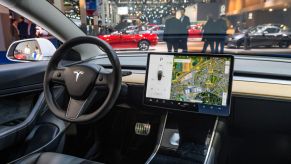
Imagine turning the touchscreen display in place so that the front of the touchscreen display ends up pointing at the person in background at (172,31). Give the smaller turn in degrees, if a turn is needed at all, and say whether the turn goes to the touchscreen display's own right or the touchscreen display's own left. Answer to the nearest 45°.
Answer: approximately 180°

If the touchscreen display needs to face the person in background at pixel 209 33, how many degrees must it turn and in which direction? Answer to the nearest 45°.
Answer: approximately 180°

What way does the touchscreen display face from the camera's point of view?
toward the camera

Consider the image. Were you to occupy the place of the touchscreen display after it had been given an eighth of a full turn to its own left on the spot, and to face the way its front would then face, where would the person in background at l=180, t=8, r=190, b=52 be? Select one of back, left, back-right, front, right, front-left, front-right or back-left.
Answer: back-left

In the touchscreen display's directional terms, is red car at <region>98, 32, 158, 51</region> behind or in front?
behind
